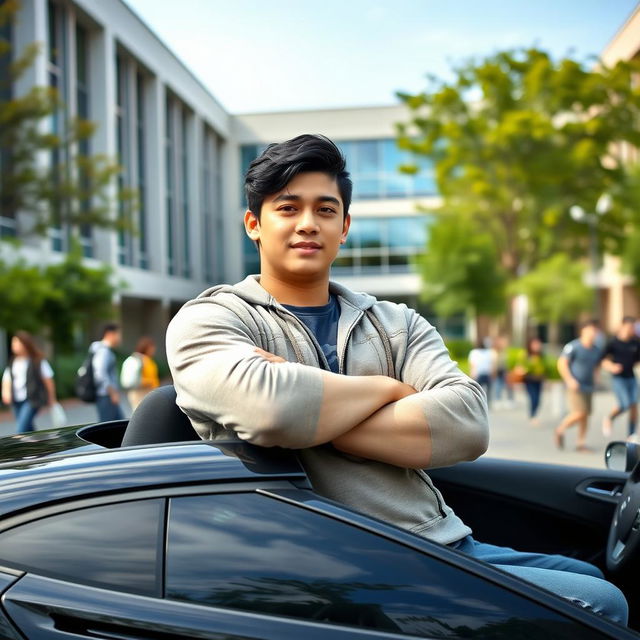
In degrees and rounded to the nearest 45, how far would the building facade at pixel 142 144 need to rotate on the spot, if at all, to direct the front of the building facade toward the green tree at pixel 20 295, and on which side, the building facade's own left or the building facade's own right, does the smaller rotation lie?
approximately 45° to the building facade's own right

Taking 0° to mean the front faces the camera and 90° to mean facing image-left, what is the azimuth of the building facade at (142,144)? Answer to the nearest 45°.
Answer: approximately 315°

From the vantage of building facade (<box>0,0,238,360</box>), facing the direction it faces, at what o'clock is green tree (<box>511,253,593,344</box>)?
The green tree is roughly at 11 o'clock from the building facade.

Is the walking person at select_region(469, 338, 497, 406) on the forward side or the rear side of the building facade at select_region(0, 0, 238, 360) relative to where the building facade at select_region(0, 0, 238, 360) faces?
on the forward side

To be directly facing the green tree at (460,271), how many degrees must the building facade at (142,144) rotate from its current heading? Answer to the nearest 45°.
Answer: approximately 45° to its left

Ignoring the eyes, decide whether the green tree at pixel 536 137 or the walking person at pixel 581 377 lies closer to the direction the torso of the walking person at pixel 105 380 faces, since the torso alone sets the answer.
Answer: the walking person

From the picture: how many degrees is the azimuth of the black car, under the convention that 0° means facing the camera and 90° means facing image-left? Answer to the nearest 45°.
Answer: approximately 270°

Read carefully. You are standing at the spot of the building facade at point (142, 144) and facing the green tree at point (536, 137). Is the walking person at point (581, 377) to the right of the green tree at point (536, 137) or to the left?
right

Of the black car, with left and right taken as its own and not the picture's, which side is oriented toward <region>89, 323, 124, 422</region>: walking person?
left

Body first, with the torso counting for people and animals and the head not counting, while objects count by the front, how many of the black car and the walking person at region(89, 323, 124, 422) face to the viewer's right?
2

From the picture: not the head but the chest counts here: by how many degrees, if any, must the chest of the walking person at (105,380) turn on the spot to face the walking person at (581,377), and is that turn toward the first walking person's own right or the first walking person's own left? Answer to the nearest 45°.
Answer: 0° — they already face them

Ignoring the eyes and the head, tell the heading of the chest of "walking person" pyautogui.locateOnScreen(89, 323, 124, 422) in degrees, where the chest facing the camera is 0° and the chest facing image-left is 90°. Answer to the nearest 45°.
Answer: approximately 270°

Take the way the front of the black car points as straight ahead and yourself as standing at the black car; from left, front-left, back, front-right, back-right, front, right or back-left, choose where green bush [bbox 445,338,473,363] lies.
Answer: left
